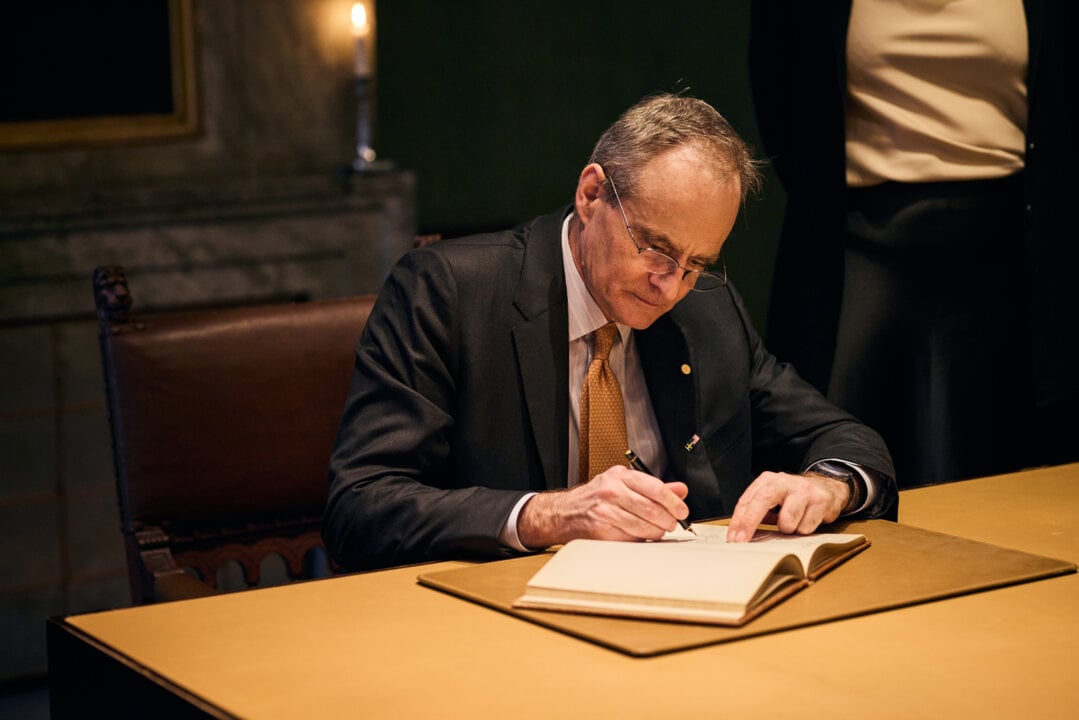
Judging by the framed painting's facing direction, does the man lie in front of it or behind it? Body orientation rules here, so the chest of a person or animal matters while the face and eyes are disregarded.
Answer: in front

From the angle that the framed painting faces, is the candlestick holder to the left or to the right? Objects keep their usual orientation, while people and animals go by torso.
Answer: on its left

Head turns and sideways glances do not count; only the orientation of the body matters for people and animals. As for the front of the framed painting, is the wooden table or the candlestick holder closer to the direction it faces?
the wooden table

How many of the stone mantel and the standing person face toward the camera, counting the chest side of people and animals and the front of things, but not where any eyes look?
2

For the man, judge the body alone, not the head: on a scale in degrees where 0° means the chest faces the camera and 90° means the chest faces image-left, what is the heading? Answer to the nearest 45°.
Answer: approximately 315°

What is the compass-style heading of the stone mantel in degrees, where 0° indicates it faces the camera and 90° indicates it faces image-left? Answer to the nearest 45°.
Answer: approximately 0°

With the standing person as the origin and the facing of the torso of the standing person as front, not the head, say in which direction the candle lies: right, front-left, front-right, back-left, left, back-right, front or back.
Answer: back-right

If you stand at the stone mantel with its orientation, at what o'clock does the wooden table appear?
The wooden table is roughly at 12 o'clock from the stone mantel.

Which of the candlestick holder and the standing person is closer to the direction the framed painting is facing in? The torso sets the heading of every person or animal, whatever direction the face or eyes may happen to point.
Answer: the standing person

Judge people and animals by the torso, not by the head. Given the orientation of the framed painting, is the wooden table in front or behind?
in front
